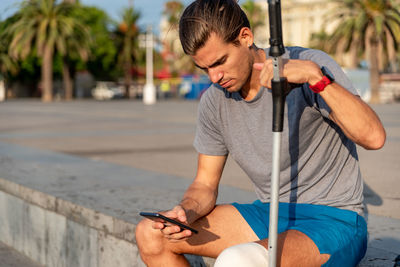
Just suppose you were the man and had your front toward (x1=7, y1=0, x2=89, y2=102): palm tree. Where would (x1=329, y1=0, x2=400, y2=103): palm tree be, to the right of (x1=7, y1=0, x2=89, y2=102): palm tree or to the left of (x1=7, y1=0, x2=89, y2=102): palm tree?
right

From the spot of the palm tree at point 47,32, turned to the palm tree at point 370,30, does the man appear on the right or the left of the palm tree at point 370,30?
right

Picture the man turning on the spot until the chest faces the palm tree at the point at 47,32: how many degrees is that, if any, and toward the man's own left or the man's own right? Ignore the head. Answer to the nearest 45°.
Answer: approximately 135° to the man's own right

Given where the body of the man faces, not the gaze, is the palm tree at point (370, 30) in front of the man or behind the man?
behind

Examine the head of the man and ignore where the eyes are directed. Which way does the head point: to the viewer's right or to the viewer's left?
to the viewer's left

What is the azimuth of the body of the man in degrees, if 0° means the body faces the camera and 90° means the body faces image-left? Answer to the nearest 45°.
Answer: approximately 45°

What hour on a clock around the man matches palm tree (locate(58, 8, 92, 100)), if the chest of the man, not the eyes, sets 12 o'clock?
The palm tree is roughly at 4 o'clock from the man.
